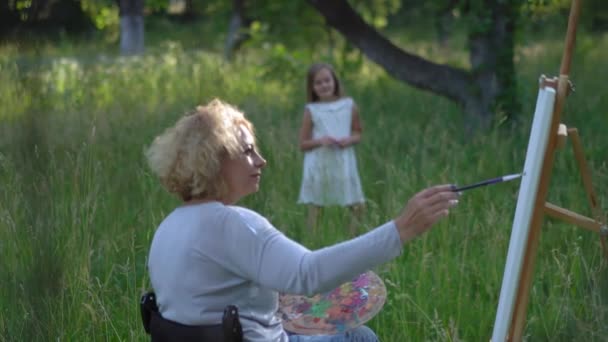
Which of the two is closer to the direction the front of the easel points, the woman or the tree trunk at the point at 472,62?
the woman

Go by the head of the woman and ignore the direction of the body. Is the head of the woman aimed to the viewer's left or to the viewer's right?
to the viewer's right

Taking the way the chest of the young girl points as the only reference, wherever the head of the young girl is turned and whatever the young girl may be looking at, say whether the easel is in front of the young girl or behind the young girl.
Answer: in front

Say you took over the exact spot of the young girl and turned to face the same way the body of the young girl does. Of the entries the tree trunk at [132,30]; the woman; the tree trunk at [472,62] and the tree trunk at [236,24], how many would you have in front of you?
1

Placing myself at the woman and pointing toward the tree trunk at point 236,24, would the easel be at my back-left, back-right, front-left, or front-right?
front-right

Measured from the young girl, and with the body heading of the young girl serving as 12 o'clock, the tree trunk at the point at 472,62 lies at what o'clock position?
The tree trunk is roughly at 7 o'clock from the young girl.

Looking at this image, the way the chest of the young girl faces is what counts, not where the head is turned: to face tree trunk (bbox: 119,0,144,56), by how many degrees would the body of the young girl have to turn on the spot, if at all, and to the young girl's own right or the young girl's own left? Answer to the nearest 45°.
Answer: approximately 180°

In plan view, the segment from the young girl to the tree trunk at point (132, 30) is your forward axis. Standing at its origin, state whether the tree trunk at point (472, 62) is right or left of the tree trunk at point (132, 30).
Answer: right

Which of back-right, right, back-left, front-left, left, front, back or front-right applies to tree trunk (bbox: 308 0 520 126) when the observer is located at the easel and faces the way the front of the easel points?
right

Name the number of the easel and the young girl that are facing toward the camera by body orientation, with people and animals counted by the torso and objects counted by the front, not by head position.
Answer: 1

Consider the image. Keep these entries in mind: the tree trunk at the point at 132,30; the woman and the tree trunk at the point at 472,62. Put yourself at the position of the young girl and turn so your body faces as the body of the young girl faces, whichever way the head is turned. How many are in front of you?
1

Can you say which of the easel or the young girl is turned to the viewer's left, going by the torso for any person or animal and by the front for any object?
the easel

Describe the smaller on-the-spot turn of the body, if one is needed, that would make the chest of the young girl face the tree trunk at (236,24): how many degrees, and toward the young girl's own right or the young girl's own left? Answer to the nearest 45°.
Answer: approximately 180°

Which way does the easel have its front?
to the viewer's left

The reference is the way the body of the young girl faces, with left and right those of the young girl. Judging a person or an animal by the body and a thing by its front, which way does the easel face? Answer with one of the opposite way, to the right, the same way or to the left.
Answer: to the right

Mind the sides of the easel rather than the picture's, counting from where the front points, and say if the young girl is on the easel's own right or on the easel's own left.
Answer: on the easel's own right

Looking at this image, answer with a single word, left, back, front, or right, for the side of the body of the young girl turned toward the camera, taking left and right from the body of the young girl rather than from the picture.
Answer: front
